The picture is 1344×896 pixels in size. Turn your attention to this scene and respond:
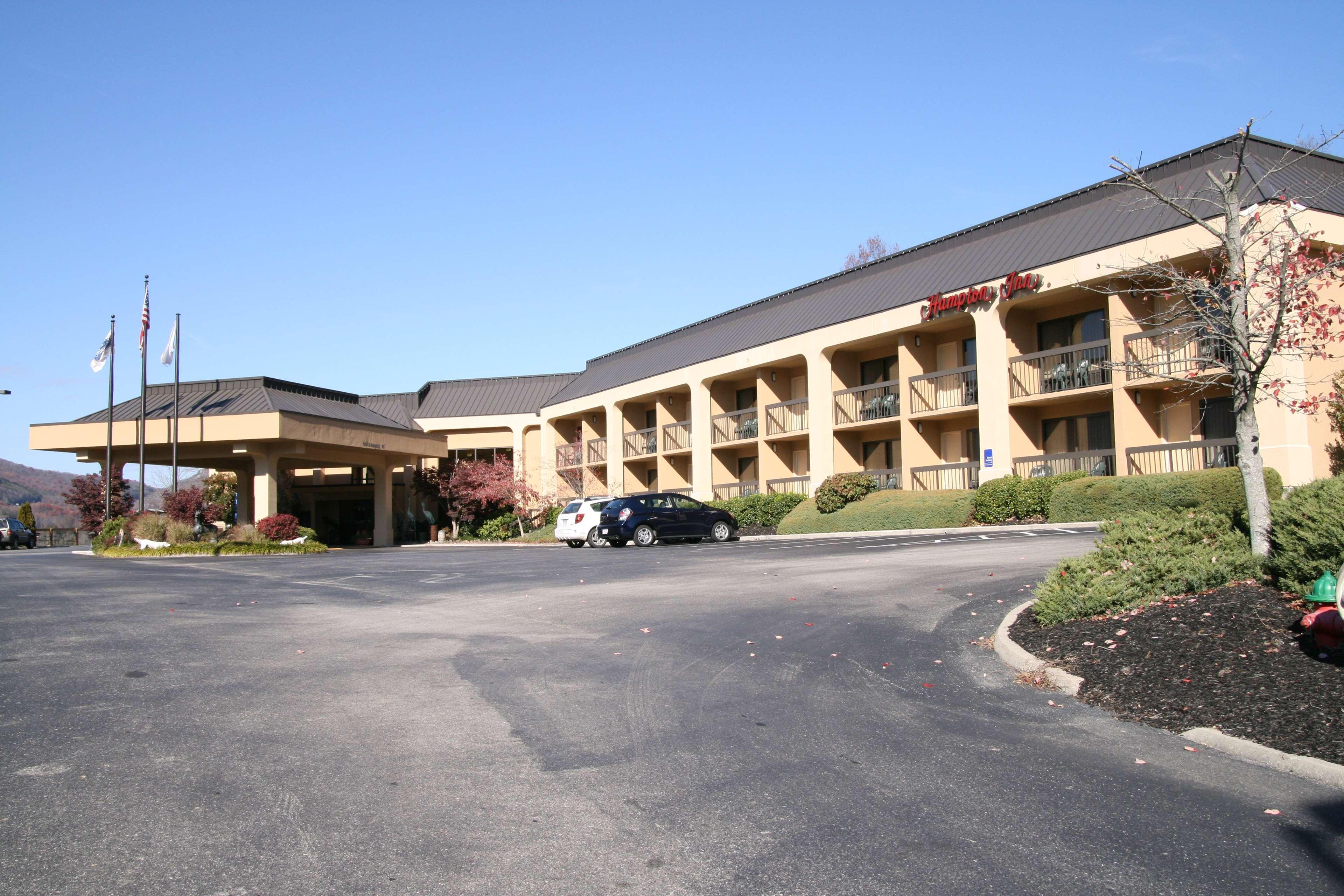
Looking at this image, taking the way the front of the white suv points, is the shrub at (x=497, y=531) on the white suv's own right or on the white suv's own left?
on the white suv's own left

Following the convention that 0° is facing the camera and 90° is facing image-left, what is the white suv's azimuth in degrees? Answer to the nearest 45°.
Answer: approximately 225°

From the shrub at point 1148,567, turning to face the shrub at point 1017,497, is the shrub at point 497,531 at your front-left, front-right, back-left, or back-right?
front-left

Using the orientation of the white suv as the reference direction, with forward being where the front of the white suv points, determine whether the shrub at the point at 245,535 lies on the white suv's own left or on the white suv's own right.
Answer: on the white suv's own left

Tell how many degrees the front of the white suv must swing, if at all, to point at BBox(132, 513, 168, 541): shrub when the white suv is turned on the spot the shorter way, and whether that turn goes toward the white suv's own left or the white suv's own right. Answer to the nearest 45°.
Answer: approximately 135° to the white suv's own left

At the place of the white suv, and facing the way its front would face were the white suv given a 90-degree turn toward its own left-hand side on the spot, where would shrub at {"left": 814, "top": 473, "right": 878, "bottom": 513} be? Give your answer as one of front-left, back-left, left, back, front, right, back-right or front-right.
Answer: back-right

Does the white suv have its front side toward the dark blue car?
no

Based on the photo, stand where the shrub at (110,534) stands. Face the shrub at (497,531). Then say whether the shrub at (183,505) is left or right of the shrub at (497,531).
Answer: left

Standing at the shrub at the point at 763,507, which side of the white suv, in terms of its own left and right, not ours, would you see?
front
